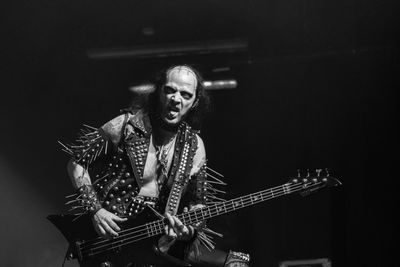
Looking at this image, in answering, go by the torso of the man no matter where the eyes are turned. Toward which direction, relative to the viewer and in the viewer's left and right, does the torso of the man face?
facing the viewer

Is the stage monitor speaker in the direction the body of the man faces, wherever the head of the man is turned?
no
